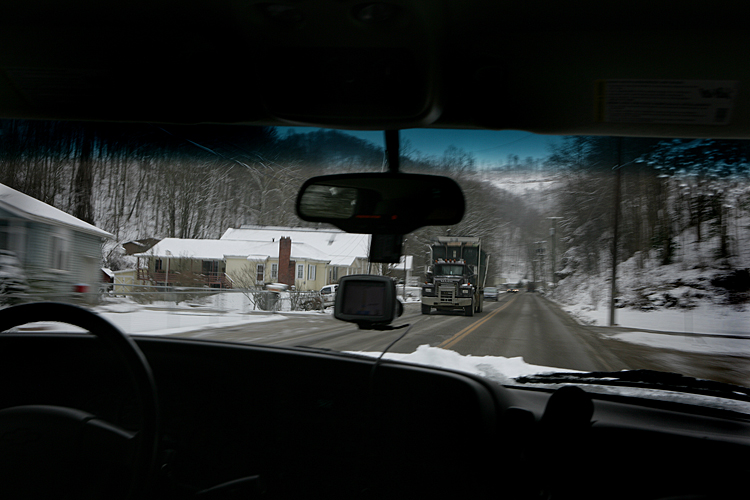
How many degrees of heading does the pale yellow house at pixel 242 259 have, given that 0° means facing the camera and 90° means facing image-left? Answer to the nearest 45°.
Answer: approximately 315°

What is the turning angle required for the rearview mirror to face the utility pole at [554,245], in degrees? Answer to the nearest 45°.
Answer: approximately 135° to its left

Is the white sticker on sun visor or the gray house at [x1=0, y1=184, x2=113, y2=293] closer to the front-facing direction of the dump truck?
the white sticker on sun visor

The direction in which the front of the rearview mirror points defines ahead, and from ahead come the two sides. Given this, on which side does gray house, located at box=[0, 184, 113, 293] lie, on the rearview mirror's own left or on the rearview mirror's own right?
on the rearview mirror's own right

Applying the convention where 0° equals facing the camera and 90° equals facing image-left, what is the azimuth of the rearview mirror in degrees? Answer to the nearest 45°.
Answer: approximately 0°

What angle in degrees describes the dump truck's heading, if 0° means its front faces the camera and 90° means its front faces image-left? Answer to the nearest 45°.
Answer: approximately 0°
